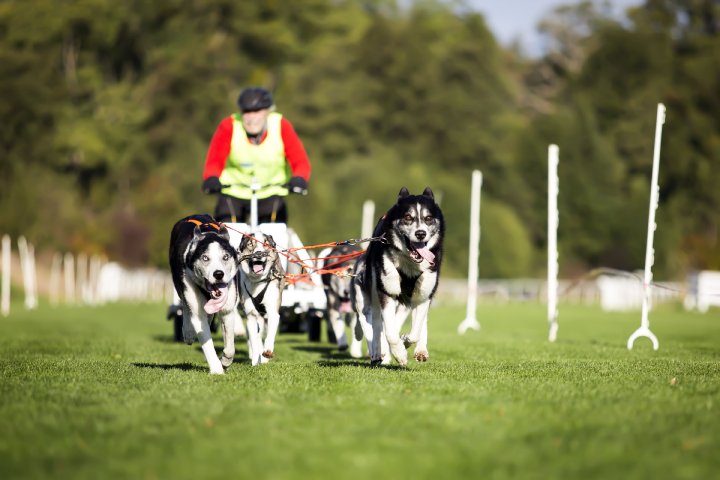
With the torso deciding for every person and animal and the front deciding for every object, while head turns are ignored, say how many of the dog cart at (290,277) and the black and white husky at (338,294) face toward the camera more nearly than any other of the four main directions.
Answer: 2

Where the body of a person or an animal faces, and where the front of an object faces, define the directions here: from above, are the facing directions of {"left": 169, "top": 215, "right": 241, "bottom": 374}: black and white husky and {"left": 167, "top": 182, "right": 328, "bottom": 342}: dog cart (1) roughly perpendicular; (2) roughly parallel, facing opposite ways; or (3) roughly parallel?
roughly parallel

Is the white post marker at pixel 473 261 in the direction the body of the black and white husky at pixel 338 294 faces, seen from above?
no

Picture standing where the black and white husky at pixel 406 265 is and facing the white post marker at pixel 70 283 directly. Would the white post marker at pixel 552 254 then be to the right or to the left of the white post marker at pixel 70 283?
right

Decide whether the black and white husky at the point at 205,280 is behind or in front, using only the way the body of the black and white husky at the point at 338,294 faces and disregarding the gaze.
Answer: in front

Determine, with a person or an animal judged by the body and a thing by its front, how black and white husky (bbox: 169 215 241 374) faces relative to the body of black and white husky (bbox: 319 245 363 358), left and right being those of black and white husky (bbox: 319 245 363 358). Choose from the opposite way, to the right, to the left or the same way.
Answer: the same way

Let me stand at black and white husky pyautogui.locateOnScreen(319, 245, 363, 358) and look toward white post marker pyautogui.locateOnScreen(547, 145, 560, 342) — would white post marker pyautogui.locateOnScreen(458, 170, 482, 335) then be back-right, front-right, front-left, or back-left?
front-left

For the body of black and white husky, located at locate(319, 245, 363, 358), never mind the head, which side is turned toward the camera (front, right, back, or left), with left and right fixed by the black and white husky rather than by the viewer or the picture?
front

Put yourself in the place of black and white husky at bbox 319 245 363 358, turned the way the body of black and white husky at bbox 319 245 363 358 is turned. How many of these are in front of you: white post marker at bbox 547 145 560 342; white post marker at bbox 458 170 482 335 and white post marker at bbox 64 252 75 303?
0

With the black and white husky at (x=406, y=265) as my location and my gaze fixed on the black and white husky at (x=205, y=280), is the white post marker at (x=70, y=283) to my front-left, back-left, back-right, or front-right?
front-right

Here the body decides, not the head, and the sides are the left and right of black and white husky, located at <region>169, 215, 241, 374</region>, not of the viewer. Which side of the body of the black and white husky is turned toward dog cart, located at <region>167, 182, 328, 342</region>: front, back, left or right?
back

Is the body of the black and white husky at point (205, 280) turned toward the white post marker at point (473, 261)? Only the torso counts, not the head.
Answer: no

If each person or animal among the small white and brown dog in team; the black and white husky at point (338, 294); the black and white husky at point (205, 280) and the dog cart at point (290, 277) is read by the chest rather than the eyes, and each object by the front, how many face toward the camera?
4

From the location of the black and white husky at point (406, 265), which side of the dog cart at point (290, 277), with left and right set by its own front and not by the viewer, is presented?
front

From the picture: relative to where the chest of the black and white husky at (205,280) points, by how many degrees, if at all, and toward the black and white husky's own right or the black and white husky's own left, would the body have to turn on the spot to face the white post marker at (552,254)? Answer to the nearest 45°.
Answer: approximately 135° to the black and white husky's own left

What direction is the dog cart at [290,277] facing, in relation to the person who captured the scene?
facing the viewer

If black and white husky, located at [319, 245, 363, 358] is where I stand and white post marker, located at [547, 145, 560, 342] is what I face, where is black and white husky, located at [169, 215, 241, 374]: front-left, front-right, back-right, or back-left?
back-right
